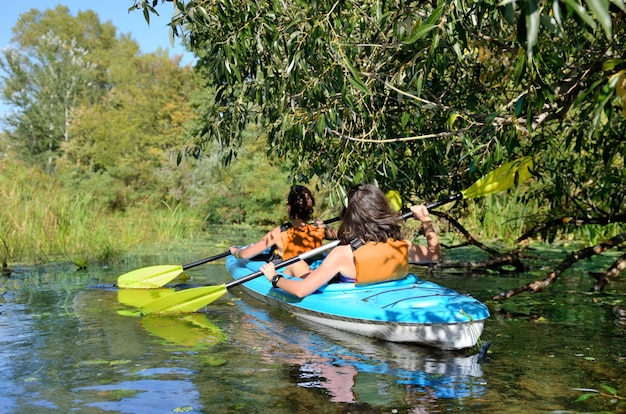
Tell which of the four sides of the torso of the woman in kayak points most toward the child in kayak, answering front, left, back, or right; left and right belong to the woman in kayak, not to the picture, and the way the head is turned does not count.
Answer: front

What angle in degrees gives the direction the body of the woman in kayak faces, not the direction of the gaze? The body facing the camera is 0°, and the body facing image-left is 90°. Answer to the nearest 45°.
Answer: approximately 135°

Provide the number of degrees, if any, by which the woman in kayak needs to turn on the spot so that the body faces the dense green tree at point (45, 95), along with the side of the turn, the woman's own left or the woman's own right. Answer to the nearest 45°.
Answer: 0° — they already face it
